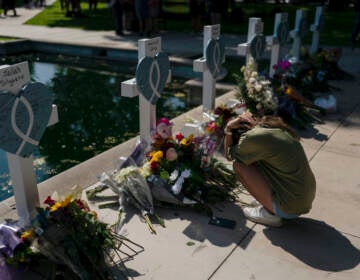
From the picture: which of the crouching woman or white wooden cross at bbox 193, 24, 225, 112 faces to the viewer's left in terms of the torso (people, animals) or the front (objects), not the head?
the crouching woman

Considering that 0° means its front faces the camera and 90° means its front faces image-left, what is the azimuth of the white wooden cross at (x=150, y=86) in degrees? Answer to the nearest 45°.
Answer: approximately 315°

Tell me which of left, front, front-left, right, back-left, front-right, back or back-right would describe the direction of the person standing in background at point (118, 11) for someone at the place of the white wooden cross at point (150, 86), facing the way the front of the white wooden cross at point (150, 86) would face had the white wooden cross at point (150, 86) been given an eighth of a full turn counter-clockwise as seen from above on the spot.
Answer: left

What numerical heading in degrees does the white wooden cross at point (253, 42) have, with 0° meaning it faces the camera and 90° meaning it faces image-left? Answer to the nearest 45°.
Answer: approximately 315°

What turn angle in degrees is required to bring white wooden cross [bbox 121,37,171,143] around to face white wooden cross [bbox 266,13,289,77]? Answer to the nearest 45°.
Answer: approximately 90° to its left

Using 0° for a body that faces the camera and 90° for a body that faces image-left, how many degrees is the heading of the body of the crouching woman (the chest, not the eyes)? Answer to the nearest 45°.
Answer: approximately 90°

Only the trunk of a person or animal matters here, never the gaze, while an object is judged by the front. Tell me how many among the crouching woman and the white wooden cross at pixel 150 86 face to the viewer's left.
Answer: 1

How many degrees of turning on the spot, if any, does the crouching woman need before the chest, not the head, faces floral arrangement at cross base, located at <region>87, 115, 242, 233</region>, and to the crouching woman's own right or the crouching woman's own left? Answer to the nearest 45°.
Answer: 0° — they already face it

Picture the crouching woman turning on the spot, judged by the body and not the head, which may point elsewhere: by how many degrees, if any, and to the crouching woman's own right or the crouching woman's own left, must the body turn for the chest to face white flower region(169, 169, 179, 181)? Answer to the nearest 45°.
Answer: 0° — they already face it

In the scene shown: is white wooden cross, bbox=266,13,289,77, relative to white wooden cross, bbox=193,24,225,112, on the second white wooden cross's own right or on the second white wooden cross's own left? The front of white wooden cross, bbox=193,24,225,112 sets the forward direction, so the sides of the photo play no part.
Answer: on the second white wooden cross's own left

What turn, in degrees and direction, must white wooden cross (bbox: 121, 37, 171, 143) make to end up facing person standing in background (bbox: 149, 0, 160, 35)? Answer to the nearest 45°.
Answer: approximately 135° to its left

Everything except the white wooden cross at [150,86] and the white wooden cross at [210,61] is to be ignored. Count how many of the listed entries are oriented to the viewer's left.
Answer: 0
